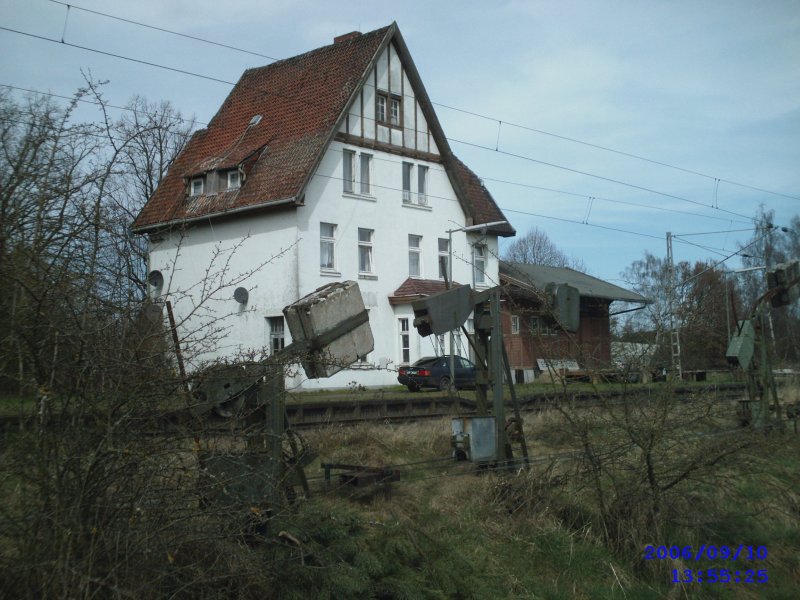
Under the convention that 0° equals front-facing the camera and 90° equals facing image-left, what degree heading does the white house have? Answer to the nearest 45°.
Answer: approximately 315°

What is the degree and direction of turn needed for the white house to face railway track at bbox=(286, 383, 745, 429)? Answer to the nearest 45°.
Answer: approximately 45° to its right
